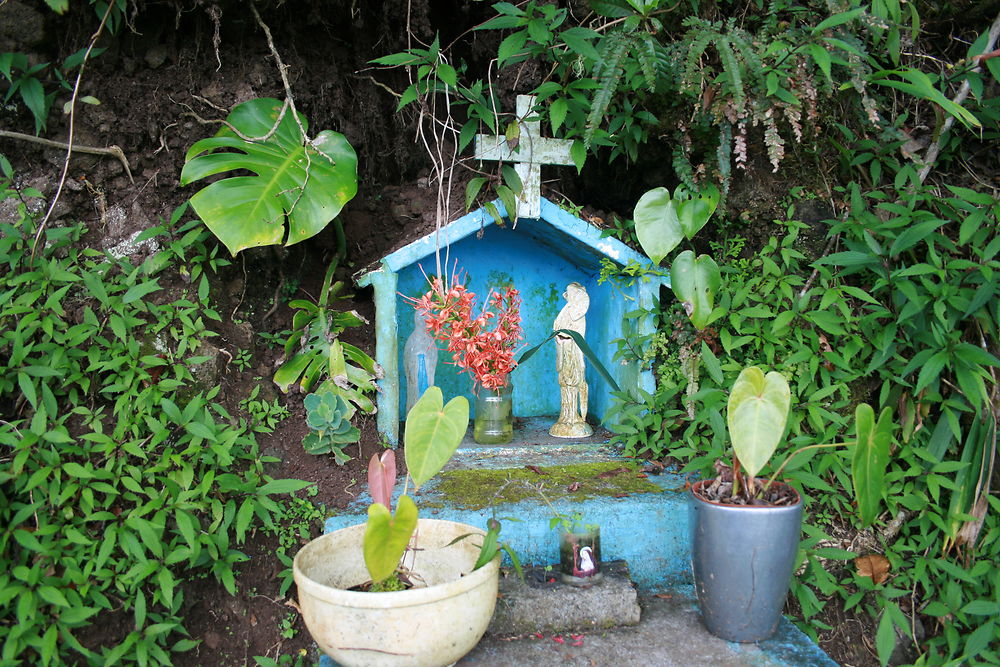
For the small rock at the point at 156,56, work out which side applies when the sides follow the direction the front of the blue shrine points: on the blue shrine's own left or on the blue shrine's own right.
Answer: on the blue shrine's own right

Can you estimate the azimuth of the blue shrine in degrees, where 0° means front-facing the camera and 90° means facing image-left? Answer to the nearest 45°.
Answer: approximately 0°

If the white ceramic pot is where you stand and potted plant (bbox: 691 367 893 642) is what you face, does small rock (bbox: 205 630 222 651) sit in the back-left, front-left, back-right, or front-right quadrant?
back-left

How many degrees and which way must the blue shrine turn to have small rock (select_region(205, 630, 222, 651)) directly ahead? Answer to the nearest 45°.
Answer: approximately 45° to its right

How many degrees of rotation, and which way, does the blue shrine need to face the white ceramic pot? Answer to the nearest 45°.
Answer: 0° — it already faces it

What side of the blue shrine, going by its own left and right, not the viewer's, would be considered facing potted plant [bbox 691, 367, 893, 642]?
front
